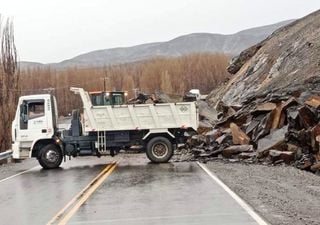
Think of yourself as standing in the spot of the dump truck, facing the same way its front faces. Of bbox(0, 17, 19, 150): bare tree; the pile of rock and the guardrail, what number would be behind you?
1

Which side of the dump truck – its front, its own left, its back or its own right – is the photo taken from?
left

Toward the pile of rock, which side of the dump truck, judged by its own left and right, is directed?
back

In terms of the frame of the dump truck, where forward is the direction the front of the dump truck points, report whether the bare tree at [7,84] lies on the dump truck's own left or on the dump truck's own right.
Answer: on the dump truck's own right

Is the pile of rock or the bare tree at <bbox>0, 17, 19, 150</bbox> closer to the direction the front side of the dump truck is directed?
the bare tree

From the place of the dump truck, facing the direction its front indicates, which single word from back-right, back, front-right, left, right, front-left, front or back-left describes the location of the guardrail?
front-right

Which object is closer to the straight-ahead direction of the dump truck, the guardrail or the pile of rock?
the guardrail
